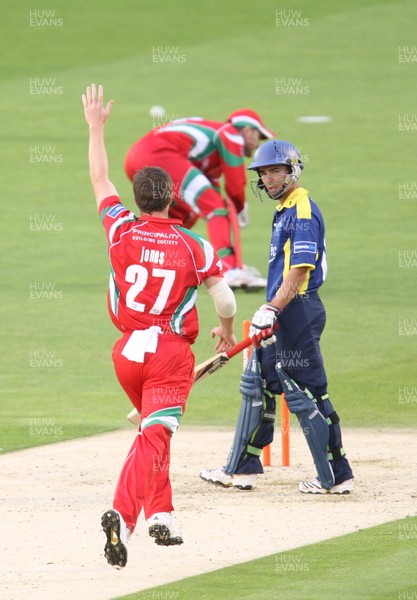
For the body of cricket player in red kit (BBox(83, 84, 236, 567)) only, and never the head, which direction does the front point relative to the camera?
away from the camera

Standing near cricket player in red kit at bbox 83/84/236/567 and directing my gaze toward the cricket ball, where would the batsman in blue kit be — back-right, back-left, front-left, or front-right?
front-right

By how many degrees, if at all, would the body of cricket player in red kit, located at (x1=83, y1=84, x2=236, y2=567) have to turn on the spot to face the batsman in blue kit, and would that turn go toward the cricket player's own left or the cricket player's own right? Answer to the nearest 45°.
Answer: approximately 45° to the cricket player's own right

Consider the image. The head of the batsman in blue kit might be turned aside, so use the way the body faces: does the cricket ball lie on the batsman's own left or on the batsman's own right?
on the batsman's own right

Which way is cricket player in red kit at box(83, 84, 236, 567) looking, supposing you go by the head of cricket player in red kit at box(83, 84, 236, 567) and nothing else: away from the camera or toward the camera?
away from the camera

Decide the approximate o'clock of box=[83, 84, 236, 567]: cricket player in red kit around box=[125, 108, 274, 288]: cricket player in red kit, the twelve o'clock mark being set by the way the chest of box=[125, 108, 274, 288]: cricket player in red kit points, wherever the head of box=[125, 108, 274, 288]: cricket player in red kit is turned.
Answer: box=[83, 84, 236, 567]: cricket player in red kit is roughly at 3 o'clock from box=[125, 108, 274, 288]: cricket player in red kit.

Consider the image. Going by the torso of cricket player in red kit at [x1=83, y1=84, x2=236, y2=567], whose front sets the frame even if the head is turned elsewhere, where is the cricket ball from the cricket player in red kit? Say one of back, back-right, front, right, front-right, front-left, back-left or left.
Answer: front

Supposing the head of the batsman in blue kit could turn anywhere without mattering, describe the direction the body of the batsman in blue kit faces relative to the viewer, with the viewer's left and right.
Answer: facing to the left of the viewer

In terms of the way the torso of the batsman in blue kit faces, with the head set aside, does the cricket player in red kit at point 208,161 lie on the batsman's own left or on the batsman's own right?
on the batsman's own right

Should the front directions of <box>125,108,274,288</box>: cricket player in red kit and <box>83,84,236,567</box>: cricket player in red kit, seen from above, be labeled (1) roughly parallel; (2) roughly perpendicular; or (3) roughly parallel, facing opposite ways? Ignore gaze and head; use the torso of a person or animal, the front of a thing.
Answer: roughly perpendicular

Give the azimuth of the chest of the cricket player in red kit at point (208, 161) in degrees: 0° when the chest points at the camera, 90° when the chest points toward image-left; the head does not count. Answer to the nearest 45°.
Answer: approximately 270°

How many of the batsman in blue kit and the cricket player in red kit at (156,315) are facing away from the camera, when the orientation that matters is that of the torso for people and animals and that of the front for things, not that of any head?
1

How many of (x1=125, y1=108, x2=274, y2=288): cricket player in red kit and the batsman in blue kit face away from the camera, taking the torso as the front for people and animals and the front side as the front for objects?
0
